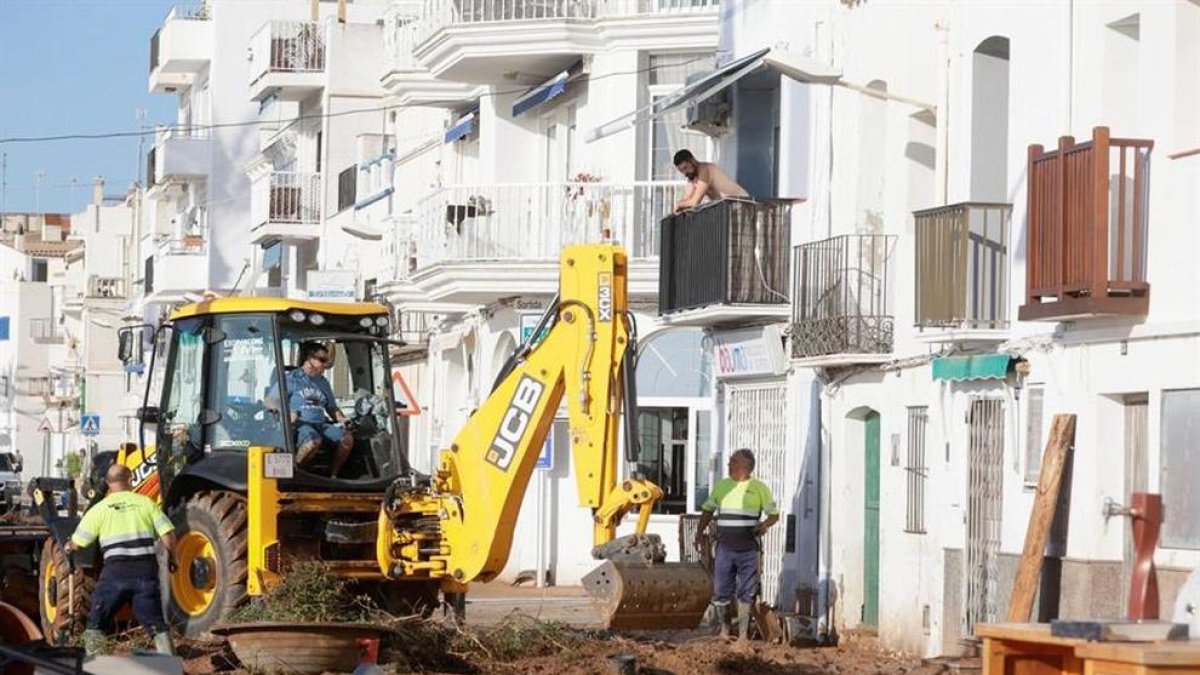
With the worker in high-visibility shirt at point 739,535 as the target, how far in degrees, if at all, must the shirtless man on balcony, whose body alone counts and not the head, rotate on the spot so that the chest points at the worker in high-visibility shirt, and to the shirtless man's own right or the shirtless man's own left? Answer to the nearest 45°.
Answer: approximately 45° to the shirtless man's own left

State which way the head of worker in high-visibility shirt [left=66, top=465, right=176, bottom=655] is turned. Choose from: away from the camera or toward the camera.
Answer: away from the camera

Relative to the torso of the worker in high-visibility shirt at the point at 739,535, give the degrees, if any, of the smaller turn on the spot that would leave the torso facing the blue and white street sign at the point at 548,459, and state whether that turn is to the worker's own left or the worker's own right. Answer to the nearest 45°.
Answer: approximately 180°

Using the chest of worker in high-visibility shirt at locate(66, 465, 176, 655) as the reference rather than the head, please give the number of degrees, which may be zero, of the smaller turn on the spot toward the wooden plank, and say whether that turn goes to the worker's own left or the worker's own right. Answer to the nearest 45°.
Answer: approximately 90° to the worker's own right

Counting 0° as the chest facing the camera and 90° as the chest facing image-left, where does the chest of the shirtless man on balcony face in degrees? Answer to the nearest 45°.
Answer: approximately 45°

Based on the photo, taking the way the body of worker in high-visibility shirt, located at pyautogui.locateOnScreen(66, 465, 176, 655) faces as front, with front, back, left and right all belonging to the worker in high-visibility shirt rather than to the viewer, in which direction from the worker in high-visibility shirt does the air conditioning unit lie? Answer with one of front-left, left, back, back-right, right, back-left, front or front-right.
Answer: front-right

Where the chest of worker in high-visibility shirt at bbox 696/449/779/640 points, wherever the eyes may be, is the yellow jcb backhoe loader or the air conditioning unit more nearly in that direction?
the yellow jcb backhoe loader

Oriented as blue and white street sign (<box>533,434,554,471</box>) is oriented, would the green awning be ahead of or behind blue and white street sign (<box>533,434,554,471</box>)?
ahead

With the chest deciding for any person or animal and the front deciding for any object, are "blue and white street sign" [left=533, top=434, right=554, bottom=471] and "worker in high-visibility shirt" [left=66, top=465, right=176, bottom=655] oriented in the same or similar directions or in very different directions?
very different directions

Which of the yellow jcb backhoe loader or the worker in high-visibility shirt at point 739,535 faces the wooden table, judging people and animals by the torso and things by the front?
the worker in high-visibility shirt

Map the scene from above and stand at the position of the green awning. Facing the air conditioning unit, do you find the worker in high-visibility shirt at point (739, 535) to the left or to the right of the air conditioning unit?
left

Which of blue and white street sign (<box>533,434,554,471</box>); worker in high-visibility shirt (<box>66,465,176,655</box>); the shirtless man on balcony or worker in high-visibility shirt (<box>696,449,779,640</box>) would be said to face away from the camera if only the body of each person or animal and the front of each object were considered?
worker in high-visibility shirt (<box>66,465,176,655</box>)

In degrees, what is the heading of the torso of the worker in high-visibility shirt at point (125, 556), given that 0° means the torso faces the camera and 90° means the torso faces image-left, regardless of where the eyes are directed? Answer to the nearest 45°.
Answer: approximately 180°

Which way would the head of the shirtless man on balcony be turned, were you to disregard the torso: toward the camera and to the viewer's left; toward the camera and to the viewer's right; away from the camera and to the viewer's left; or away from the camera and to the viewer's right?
toward the camera and to the viewer's left

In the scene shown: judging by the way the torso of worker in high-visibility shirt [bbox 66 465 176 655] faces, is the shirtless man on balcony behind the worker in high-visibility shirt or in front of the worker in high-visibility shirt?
in front

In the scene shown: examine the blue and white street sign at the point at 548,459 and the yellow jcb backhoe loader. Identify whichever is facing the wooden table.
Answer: the blue and white street sign

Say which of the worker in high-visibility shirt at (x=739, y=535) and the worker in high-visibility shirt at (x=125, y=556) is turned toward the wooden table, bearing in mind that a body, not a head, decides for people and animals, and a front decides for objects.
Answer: the worker in high-visibility shirt at (x=739, y=535)

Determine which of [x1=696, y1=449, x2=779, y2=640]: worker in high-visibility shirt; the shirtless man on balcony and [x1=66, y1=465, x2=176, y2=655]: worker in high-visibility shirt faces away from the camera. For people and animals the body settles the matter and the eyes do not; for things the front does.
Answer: [x1=66, y1=465, x2=176, y2=655]: worker in high-visibility shirt
